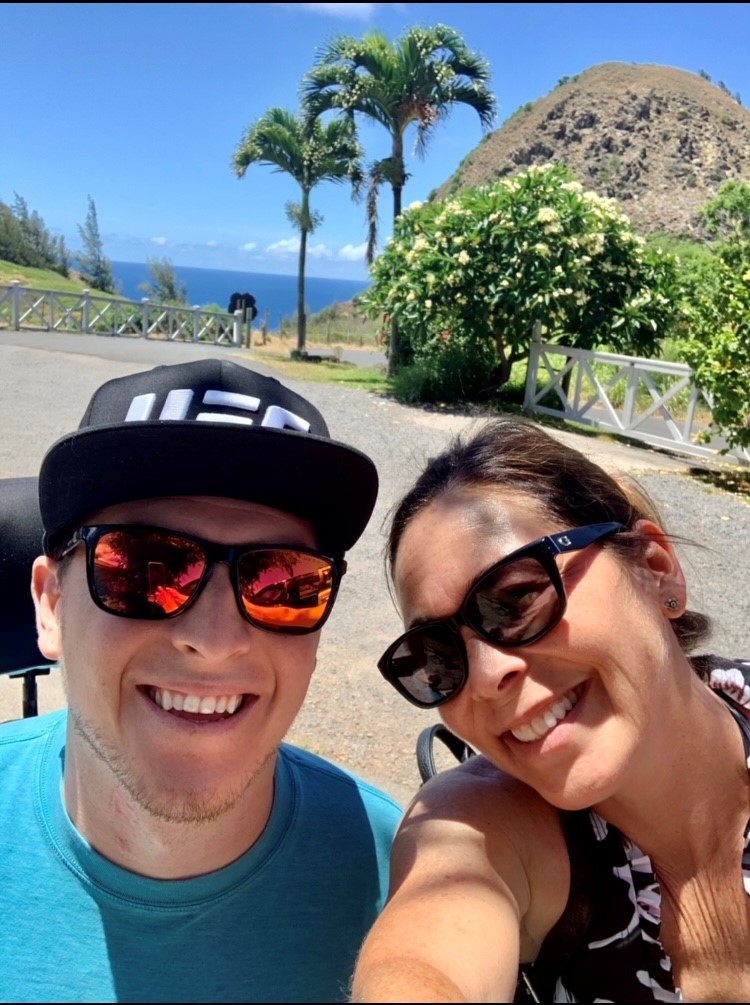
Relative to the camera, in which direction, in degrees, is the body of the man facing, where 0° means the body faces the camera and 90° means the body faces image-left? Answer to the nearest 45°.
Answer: approximately 0°

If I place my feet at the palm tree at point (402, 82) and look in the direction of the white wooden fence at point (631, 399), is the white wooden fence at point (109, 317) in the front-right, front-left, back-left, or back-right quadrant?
back-right

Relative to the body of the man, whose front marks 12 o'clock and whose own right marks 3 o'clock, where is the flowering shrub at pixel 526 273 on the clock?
The flowering shrub is roughly at 7 o'clock from the man.

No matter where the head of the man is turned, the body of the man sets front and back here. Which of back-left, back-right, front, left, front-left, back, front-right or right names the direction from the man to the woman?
left

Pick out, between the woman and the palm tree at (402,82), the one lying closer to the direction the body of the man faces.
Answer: the woman

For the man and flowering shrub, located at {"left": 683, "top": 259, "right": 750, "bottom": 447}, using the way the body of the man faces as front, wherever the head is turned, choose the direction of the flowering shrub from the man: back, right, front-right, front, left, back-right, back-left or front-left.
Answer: back-left

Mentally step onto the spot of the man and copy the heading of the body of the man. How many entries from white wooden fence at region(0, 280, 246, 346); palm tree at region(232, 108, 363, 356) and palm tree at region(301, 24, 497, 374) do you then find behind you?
3

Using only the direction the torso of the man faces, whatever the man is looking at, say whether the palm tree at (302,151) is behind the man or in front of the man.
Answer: behind

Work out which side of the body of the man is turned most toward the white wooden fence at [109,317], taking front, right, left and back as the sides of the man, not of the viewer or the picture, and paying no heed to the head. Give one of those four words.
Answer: back
